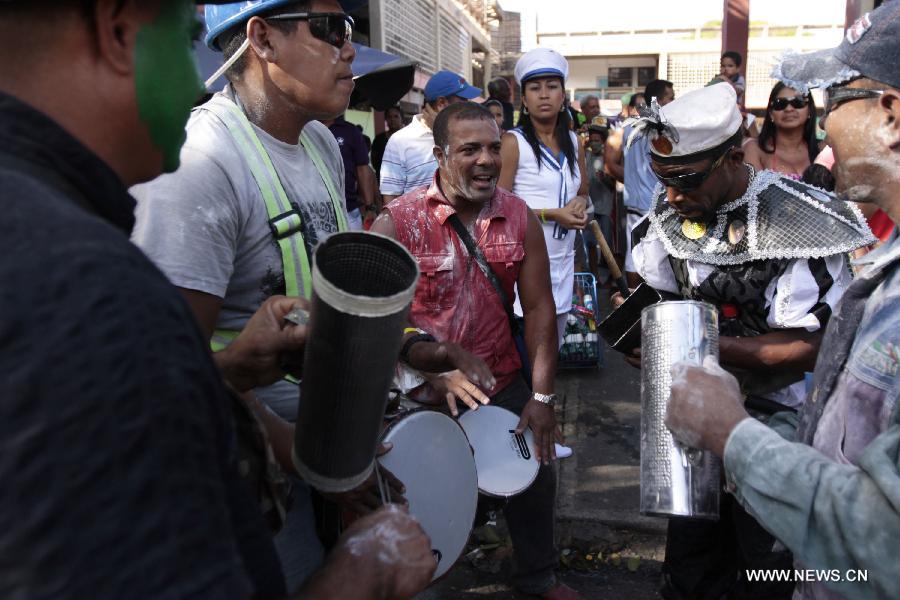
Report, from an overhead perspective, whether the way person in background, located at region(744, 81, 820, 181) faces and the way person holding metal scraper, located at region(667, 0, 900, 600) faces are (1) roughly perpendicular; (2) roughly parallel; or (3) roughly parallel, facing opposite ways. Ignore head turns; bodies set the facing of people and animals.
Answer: roughly perpendicular

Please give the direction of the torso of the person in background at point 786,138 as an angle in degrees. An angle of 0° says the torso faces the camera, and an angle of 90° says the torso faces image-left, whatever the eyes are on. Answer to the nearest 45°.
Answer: approximately 0°

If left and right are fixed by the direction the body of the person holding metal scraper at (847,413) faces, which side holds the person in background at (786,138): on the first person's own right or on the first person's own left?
on the first person's own right

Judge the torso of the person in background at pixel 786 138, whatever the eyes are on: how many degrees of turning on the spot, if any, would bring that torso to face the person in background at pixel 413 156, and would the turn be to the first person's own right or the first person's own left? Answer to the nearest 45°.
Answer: approximately 90° to the first person's own right

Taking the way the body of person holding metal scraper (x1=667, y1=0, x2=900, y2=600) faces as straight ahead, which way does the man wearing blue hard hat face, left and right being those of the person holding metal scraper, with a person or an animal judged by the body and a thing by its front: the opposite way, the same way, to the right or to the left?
the opposite way

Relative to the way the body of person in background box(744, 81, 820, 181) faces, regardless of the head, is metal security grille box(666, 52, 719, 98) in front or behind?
behind

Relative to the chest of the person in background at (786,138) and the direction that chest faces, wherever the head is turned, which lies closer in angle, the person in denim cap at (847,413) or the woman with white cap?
the person in denim cap

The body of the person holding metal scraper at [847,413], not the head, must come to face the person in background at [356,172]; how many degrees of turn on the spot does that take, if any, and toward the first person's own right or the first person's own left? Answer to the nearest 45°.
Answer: approximately 45° to the first person's own right

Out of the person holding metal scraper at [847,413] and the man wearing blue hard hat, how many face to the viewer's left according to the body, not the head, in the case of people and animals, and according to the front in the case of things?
1

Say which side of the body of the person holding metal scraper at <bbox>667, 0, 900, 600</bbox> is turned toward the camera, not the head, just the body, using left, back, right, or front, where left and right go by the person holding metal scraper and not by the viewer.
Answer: left

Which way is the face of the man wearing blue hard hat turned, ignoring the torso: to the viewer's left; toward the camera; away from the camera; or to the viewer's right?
to the viewer's right
